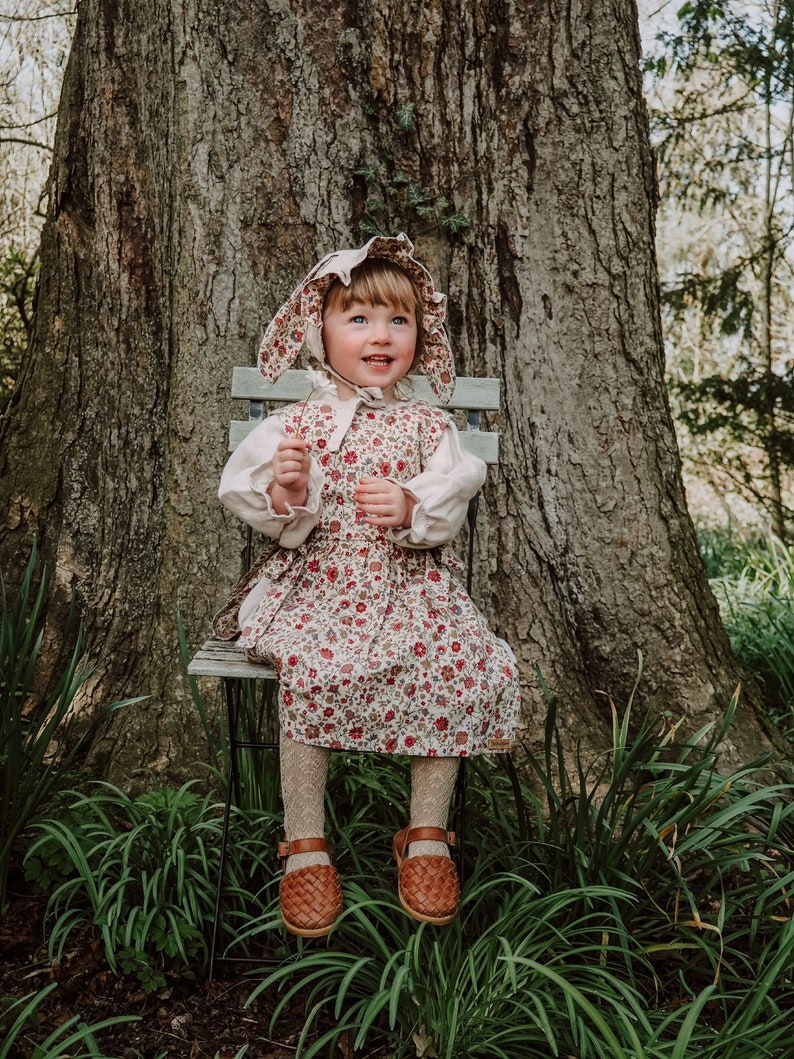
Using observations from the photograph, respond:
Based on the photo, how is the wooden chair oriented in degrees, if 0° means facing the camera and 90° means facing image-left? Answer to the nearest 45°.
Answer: approximately 0°

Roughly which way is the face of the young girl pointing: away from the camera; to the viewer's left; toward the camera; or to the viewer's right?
toward the camera
